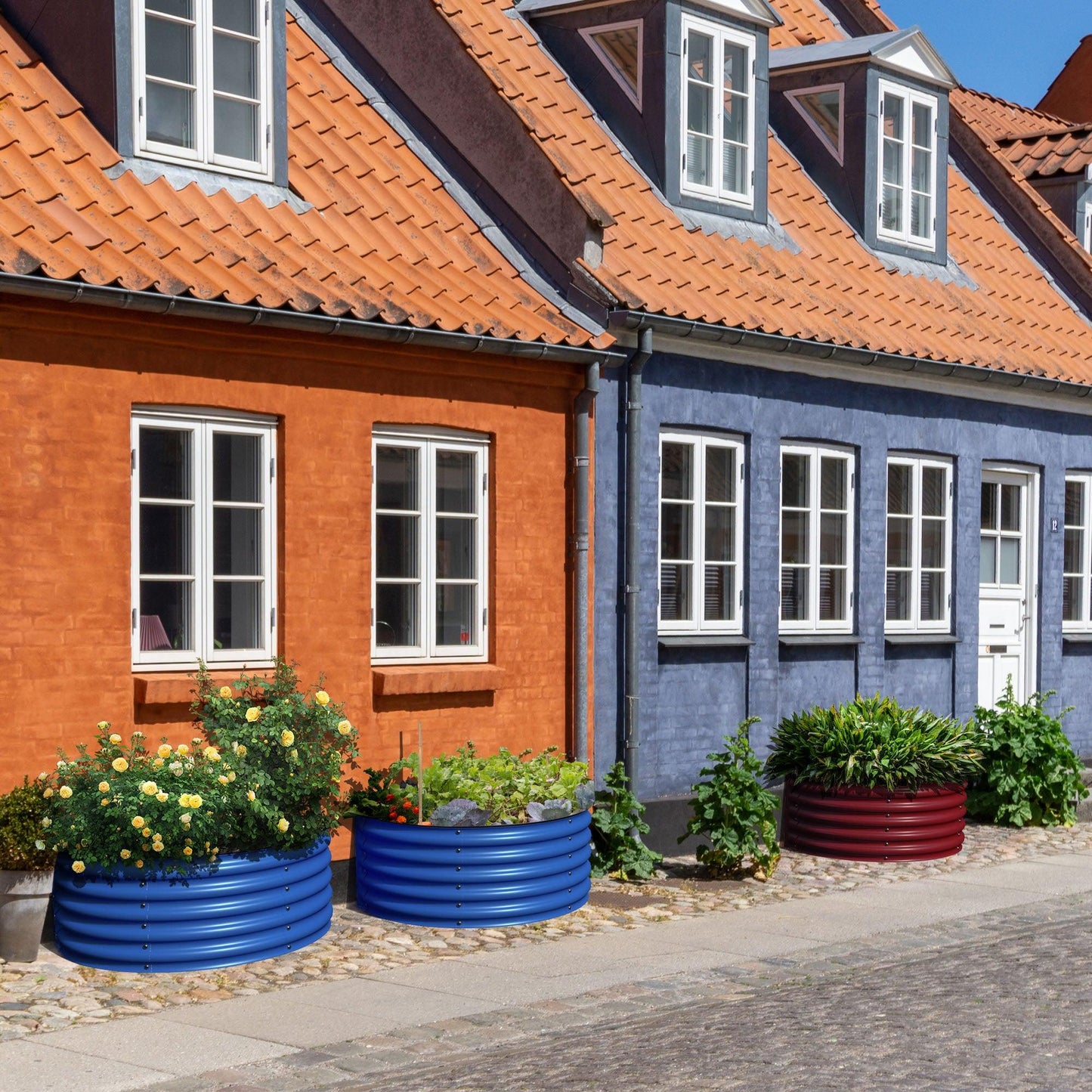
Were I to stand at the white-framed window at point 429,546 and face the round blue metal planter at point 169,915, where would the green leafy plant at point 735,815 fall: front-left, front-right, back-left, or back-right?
back-left

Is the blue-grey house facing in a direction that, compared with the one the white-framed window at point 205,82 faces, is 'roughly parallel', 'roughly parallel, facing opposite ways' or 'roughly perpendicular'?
roughly parallel

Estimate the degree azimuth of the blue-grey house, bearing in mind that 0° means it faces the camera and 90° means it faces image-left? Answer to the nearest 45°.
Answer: approximately 315°

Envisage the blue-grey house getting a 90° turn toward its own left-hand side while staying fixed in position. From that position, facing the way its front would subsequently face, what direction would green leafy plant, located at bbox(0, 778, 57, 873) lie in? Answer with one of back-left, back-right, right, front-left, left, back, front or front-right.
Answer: back

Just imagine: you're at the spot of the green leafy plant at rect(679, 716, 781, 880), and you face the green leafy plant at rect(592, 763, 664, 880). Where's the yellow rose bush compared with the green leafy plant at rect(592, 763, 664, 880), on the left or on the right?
left

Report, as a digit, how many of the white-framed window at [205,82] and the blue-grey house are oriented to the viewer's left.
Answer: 0

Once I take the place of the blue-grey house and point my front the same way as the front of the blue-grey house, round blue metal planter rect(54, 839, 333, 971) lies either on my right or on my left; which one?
on my right

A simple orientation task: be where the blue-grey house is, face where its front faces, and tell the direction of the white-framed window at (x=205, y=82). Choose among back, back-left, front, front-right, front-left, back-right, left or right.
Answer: right

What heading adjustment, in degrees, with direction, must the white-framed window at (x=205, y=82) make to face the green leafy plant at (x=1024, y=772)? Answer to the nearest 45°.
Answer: approximately 45° to its left

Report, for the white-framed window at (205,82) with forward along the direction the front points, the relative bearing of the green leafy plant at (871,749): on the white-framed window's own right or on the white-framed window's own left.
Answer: on the white-framed window's own left
